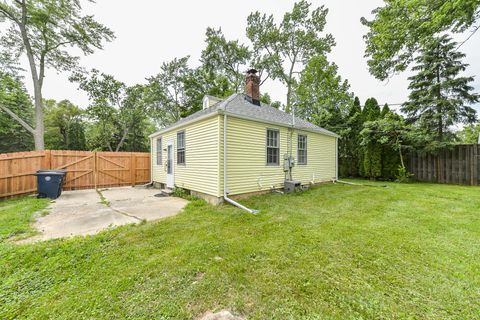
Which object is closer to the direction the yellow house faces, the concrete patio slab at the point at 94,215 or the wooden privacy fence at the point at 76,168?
the concrete patio slab

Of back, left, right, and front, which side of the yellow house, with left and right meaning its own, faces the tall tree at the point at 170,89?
right

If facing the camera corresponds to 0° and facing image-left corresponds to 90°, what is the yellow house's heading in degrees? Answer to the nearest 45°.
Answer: approximately 45°

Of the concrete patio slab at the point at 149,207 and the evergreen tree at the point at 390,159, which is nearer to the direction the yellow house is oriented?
the concrete patio slab

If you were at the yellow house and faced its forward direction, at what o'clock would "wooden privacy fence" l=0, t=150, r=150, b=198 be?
The wooden privacy fence is roughly at 2 o'clock from the yellow house.

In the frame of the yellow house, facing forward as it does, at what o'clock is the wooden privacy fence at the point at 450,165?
The wooden privacy fence is roughly at 7 o'clock from the yellow house.

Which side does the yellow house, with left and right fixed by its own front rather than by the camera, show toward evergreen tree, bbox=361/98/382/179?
back

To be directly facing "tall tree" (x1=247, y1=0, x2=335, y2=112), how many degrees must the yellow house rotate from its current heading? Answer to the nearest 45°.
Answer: approximately 135° to its right

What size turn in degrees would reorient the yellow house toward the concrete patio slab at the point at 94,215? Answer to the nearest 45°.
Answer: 0° — it already faces it

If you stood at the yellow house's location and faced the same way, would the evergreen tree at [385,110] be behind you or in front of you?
behind

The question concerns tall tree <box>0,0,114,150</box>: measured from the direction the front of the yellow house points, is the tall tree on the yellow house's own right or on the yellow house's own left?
on the yellow house's own right
